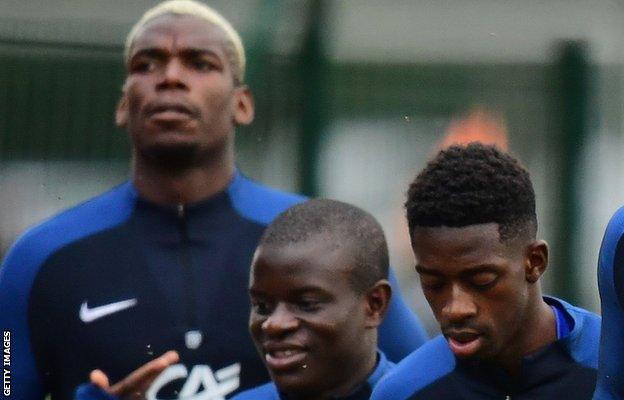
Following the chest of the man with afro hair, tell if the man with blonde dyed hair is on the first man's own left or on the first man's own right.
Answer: on the first man's own right

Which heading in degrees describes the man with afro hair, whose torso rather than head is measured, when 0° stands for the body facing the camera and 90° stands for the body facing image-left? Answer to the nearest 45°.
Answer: approximately 45°

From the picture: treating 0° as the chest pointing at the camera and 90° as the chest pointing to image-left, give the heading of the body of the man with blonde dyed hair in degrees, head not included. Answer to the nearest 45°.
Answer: approximately 0°

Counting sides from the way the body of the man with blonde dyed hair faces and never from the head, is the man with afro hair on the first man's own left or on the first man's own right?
on the first man's own left
